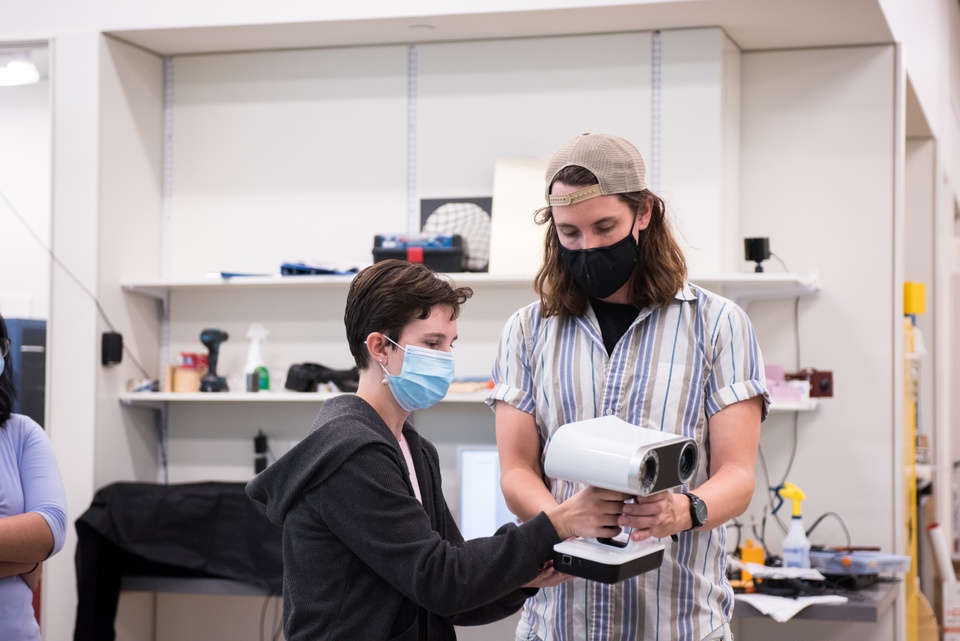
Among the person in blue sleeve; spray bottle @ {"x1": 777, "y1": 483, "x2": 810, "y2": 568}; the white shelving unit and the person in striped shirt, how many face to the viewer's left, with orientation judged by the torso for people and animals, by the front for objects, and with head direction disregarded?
1

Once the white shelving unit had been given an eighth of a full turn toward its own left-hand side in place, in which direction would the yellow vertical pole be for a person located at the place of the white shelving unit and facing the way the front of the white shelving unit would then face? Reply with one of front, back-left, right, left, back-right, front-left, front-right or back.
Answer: front-left

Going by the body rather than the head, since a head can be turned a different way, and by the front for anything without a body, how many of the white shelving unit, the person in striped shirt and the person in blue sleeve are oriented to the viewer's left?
0

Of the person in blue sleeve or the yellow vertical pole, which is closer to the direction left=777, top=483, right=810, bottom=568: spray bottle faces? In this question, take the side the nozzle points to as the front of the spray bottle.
the person in blue sleeve

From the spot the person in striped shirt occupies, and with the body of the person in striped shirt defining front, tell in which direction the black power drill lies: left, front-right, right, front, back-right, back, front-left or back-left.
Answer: back-right

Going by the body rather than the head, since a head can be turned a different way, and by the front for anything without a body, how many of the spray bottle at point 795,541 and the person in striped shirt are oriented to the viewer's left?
1

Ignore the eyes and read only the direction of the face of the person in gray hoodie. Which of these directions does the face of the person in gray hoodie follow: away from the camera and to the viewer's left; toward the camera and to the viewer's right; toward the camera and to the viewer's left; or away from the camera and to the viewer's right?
toward the camera and to the viewer's right

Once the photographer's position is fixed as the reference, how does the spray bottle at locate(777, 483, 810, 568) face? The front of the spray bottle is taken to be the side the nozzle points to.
facing to the left of the viewer

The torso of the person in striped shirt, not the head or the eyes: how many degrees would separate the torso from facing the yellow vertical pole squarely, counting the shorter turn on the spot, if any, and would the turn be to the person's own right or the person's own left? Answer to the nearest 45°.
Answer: approximately 135° to the person's own left

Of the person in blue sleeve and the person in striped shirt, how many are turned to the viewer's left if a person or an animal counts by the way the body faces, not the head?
0

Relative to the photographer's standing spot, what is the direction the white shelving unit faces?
facing the viewer

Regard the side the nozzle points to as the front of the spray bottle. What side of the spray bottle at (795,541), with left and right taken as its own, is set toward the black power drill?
front

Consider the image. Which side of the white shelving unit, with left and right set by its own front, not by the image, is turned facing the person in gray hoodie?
front
